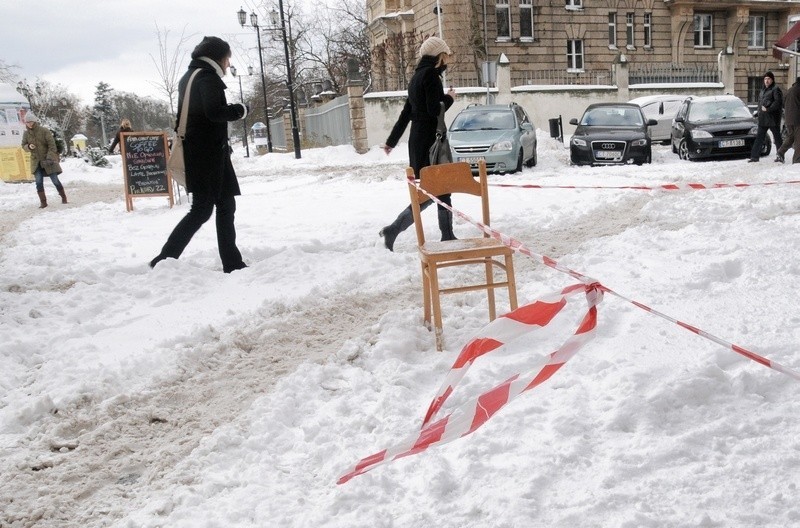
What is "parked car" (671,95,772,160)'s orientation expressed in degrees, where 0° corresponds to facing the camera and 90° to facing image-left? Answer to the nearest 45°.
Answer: approximately 315°

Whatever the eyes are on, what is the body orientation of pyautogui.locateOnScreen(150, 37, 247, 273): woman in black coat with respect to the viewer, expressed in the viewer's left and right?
facing to the right of the viewer

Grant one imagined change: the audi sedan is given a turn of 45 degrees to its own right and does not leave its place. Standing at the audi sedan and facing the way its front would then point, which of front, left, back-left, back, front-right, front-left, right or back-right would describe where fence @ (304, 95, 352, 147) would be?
right

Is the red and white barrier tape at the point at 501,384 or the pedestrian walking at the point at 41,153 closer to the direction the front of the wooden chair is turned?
the red and white barrier tape

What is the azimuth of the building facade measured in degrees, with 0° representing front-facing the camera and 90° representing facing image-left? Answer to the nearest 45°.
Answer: approximately 0°

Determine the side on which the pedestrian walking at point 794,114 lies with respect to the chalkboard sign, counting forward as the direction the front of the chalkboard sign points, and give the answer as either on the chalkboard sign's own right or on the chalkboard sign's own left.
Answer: on the chalkboard sign's own left
